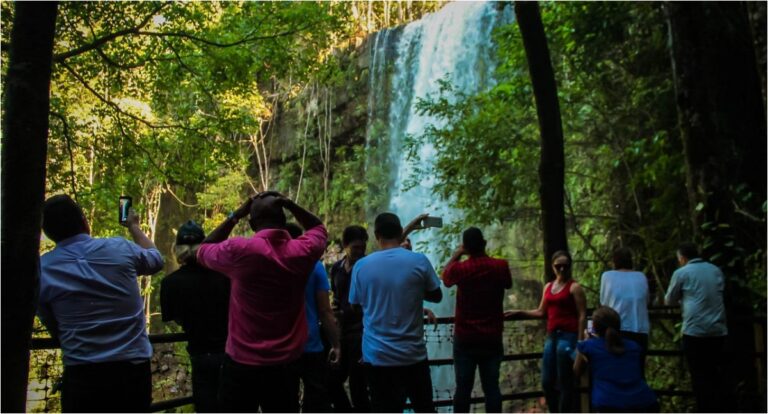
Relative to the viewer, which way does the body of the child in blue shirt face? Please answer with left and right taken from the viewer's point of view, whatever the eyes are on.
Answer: facing away from the viewer and to the left of the viewer

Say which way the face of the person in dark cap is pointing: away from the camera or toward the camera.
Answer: away from the camera

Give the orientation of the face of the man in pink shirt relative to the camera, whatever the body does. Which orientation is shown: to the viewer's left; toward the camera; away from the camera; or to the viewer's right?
away from the camera

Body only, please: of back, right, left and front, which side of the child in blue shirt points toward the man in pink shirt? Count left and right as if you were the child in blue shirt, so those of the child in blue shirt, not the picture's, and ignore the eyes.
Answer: left

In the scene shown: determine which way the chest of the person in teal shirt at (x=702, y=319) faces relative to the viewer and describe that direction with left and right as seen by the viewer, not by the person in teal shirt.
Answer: facing away from the viewer and to the left of the viewer

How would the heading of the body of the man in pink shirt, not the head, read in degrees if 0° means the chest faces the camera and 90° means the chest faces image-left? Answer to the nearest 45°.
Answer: approximately 180°

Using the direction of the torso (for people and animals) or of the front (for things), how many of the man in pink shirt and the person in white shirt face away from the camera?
2

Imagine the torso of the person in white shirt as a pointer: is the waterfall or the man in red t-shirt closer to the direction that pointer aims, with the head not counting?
the waterfall

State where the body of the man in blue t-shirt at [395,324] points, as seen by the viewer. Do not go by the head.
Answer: away from the camera

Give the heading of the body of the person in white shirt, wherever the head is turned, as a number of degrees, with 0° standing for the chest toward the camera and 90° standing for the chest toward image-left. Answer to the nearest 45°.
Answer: approximately 180°

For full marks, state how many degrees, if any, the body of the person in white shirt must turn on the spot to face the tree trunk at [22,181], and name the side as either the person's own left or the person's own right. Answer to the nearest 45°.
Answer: approximately 135° to the person's own left

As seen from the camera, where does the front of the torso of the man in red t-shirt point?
away from the camera

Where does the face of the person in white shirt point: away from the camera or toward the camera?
away from the camera

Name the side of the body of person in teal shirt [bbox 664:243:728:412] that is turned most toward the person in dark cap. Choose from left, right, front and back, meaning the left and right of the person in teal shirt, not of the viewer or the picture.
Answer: left
